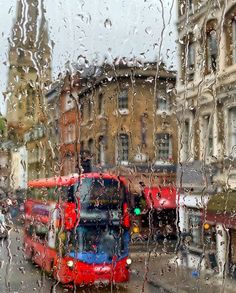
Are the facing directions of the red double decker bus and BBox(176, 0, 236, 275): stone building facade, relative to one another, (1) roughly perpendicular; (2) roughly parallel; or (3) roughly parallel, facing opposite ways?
roughly perpendicular

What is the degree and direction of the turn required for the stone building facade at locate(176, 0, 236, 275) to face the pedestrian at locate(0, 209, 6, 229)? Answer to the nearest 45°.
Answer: approximately 45° to its right

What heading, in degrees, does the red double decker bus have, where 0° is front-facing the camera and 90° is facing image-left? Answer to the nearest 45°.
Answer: approximately 315°

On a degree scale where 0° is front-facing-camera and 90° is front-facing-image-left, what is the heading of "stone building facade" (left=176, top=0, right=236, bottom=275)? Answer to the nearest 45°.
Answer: approximately 45°

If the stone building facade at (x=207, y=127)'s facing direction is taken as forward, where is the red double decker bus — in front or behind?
in front

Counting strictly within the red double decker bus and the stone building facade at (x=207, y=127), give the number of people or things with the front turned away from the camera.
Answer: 0
